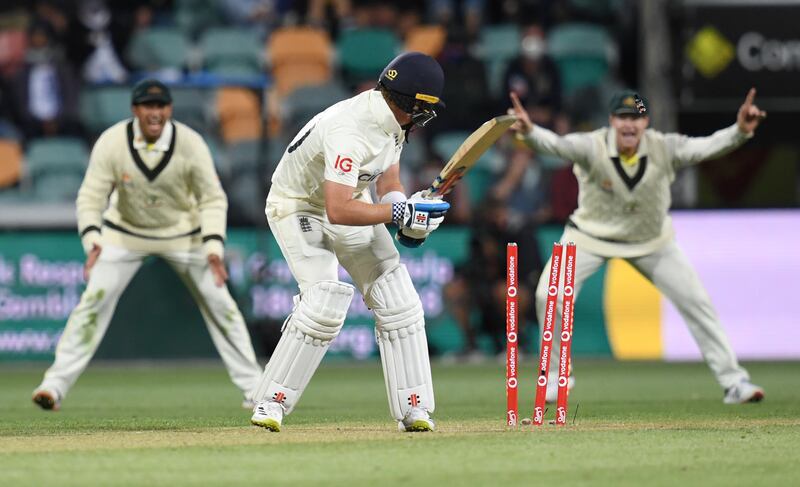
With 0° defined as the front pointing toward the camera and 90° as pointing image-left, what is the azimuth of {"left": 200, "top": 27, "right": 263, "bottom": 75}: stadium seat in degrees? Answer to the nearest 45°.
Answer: approximately 0°

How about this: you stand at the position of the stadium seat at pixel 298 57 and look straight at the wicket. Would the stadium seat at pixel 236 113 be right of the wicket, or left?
right

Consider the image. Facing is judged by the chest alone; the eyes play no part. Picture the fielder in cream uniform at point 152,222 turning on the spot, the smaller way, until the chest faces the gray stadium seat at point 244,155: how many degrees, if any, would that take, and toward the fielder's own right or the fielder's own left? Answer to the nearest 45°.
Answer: approximately 180°

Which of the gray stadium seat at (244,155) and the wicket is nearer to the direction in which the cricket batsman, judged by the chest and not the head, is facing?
the wicket

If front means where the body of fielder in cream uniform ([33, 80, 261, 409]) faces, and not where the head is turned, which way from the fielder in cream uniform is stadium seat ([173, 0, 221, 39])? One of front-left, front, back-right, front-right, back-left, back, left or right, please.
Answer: back
